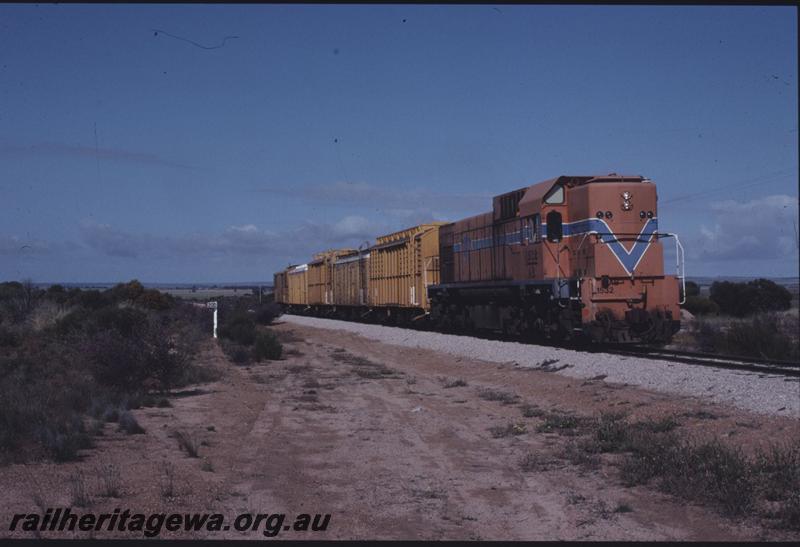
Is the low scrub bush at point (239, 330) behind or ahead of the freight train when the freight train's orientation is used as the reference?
behind

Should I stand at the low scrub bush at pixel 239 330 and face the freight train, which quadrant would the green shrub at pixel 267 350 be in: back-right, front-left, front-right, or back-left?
front-right

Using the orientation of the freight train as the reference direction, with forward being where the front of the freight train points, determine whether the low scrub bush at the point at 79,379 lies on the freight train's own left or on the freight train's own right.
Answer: on the freight train's own right
